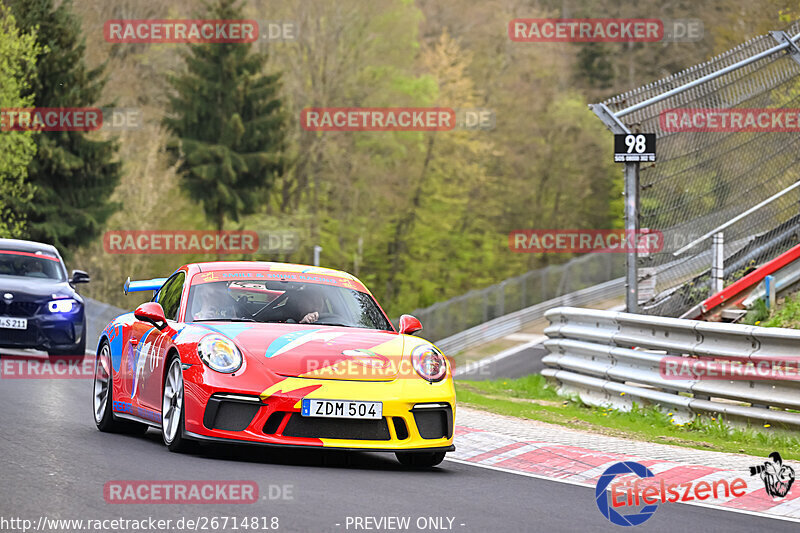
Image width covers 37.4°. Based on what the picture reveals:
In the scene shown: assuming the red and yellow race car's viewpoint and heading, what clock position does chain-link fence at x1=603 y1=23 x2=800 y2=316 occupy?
The chain-link fence is roughly at 9 o'clock from the red and yellow race car.

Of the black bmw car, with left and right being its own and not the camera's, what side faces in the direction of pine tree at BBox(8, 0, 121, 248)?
back

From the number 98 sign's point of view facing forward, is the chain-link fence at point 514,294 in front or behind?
behind

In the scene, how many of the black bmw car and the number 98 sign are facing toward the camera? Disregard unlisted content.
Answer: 2

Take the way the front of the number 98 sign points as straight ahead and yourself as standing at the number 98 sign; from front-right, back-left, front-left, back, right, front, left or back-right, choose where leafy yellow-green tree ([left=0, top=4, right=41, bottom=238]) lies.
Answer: back-right

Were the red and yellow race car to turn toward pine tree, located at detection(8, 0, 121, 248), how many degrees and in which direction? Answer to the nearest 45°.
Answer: approximately 135° to its left

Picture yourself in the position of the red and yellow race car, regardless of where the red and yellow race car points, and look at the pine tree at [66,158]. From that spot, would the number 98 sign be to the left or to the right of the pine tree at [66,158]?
right

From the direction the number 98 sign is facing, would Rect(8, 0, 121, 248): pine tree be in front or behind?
behind

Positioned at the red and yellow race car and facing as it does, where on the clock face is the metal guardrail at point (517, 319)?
The metal guardrail is roughly at 8 o'clock from the red and yellow race car.

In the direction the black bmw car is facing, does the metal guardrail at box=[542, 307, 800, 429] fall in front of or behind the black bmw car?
in front

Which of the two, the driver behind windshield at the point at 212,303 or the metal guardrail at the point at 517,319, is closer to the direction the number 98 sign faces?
the driver behind windshield

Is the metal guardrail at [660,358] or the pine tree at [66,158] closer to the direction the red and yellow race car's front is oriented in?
the metal guardrail
